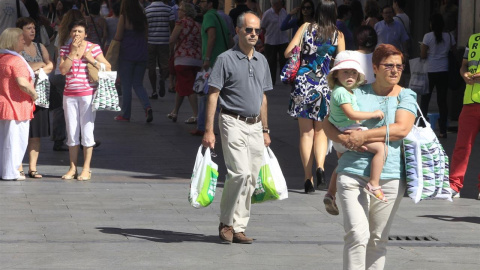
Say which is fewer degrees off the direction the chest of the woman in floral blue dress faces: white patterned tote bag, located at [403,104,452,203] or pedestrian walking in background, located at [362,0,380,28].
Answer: the pedestrian walking in background

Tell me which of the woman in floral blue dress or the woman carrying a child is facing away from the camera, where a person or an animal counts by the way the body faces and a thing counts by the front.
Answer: the woman in floral blue dress

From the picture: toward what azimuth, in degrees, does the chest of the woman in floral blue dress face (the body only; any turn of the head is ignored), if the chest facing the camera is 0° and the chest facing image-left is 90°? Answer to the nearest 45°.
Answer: approximately 180°

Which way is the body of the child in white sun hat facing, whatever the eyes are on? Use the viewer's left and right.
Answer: facing the viewer and to the right of the viewer

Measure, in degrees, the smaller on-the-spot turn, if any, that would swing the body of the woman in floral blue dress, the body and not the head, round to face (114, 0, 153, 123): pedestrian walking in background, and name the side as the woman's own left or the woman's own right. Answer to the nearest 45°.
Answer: approximately 45° to the woman's own left

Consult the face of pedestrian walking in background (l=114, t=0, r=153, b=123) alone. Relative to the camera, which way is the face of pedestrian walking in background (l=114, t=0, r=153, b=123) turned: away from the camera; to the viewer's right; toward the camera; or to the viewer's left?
away from the camera

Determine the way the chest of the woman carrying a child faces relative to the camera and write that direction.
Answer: toward the camera
